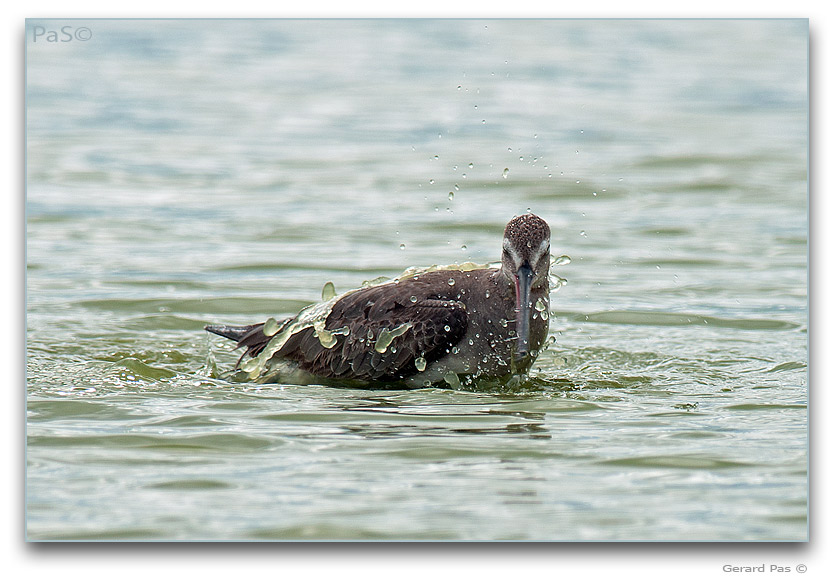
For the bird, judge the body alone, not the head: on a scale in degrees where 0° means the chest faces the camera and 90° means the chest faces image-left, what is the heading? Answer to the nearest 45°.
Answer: approximately 270°
